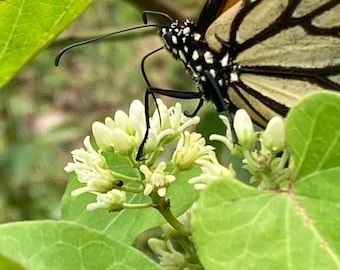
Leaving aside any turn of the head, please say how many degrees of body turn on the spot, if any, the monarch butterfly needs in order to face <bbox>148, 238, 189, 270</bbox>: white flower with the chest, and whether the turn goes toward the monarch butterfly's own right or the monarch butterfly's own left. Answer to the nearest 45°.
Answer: approximately 45° to the monarch butterfly's own left

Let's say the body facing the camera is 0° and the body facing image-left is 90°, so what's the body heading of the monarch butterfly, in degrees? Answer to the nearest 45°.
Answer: approximately 90°

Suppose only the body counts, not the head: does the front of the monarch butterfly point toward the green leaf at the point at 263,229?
no

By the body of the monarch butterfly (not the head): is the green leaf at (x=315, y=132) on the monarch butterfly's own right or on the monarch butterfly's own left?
on the monarch butterfly's own left

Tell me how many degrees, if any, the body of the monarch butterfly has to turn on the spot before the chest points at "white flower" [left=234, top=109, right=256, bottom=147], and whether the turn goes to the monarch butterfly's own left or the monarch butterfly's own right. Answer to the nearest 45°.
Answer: approximately 90° to the monarch butterfly's own left

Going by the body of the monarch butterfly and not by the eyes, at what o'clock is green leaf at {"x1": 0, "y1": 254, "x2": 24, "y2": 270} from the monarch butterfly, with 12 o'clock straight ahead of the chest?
The green leaf is roughly at 10 o'clock from the monarch butterfly.
